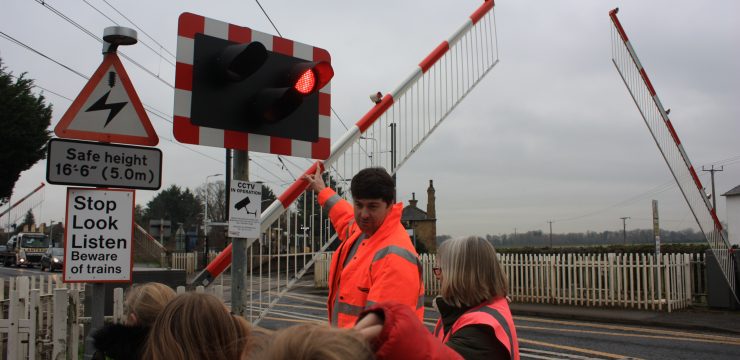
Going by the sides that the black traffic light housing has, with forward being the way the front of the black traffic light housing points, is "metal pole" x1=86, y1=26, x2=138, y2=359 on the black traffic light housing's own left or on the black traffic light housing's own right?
on the black traffic light housing's own right

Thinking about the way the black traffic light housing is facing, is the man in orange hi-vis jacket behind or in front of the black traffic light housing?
in front

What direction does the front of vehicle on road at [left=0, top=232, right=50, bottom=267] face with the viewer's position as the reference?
facing the viewer and to the right of the viewer

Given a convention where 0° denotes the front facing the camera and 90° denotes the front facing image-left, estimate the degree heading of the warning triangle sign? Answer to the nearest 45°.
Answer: approximately 0°

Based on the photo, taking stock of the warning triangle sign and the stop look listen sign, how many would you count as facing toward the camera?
2

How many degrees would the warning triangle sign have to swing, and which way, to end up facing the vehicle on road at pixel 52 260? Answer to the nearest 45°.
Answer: approximately 180°

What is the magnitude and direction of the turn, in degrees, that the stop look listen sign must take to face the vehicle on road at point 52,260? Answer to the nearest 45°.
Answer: approximately 180°

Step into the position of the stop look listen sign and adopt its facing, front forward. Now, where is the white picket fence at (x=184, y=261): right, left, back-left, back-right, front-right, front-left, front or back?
back

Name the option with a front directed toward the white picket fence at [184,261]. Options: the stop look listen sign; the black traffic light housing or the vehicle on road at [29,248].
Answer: the vehicle on road

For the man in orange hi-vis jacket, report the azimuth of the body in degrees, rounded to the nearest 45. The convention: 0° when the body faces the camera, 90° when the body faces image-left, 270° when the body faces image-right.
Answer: approximately 45°

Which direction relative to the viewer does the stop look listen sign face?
toward the camera

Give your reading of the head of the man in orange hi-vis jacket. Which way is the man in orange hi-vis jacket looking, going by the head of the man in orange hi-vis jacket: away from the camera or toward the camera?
toward the camera
